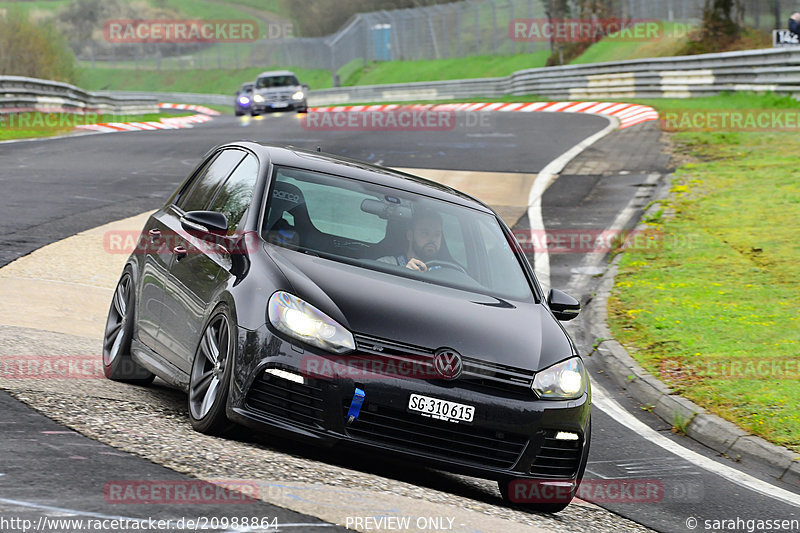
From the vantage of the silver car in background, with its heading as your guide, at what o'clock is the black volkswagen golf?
The black volkswagen golf is roughly at 12 o'clock from the silver car in background.

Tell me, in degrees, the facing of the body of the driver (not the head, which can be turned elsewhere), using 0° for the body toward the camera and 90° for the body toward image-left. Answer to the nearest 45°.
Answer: approximately 315°

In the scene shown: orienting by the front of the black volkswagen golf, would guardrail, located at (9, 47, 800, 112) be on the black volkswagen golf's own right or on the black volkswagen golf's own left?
on the black volkswagen golf's own left

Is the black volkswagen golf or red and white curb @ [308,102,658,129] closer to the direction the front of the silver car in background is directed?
the black volkswagen golf
